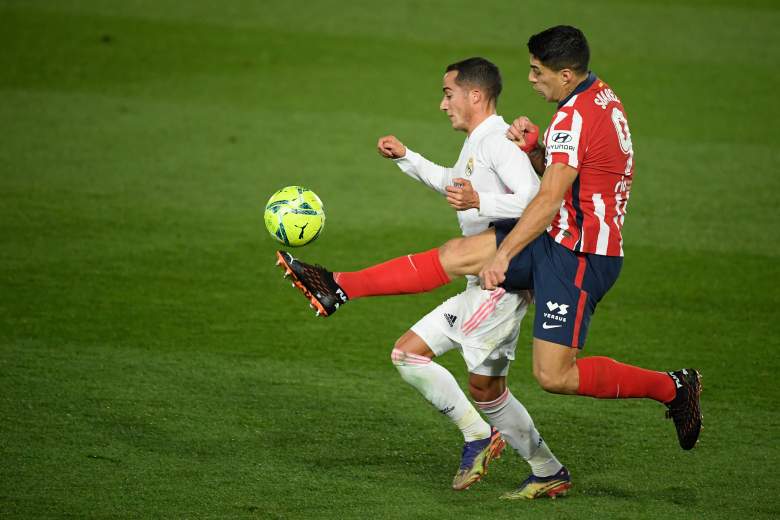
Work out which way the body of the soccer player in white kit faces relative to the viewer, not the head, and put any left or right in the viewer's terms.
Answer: facing to the left of the viewer

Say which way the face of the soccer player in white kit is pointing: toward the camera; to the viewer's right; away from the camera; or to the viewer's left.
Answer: to the viewer's left

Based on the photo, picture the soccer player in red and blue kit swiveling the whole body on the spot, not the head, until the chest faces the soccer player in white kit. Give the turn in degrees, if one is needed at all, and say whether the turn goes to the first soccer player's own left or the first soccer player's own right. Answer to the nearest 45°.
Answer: approximately 45° to the first soccer player's own right

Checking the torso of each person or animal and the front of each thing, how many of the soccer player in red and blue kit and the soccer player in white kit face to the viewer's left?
2

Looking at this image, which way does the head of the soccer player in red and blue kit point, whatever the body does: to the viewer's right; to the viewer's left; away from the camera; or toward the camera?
to the viewer's left

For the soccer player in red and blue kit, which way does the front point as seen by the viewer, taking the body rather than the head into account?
to the viewer's left
